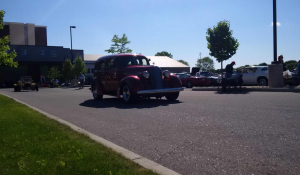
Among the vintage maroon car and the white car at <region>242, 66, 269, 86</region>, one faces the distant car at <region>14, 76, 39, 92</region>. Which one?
the white car

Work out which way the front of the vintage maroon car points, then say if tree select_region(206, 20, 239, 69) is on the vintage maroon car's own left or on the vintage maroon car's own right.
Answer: on the vintage maroon car's own left

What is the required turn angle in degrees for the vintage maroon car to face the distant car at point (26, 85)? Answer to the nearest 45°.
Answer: approximately 180°

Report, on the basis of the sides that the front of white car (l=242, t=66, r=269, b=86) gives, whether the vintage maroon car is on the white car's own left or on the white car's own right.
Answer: on the white car's own left

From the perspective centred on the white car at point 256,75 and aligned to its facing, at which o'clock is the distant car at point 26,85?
The distant car is roughly at 12 o'clock from the white car.

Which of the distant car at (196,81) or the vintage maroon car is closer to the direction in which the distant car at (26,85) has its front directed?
the vintage maroon car

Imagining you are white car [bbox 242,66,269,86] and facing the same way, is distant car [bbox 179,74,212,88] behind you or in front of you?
in front

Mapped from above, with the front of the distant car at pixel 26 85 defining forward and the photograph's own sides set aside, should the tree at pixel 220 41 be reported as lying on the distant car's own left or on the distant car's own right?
on the distant car's own left

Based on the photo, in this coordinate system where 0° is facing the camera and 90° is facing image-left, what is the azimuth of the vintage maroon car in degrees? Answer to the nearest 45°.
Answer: approximately 315°

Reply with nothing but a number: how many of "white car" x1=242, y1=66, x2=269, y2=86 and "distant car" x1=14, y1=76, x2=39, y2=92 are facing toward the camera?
1

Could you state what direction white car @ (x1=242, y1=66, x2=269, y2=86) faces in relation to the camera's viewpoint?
facing to the left of the viewer

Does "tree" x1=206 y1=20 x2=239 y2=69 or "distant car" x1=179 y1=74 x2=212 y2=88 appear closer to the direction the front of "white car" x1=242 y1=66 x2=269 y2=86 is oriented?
the distant car

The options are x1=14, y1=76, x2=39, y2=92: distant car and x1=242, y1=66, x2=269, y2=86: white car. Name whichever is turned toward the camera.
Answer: the distant car

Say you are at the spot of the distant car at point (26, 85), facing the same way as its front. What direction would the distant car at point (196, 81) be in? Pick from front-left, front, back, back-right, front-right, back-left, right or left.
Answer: front-left

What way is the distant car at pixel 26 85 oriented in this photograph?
toward the camera
